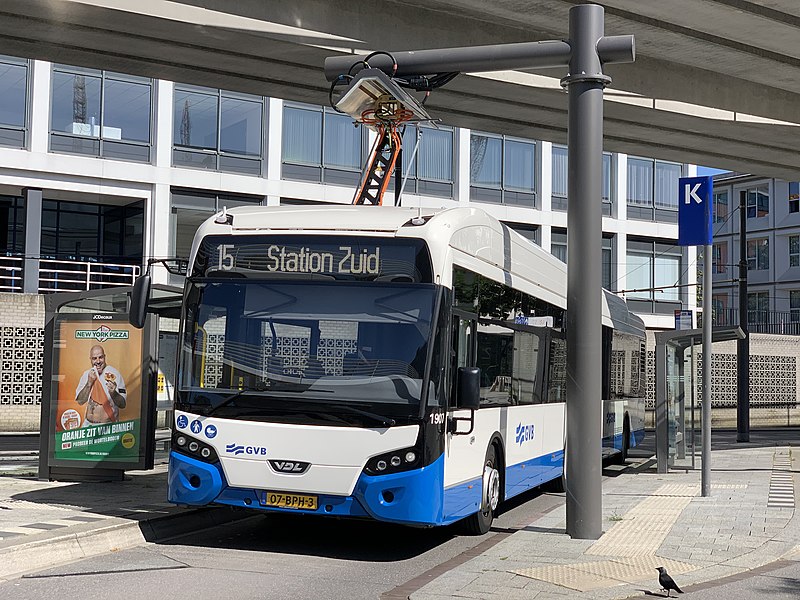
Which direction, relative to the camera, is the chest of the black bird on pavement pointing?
to the viewer's left

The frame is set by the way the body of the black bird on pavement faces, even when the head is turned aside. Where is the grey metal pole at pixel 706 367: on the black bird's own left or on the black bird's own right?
on the black bird's own right

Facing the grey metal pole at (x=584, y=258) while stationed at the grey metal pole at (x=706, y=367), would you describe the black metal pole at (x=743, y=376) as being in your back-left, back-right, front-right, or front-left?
back-right

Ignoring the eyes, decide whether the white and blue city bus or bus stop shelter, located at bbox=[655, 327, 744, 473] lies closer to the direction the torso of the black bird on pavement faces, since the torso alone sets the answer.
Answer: the white and blue city bus

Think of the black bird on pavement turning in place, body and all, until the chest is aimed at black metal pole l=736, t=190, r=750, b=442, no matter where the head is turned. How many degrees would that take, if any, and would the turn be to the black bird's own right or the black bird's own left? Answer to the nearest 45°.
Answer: approximately 90° to the black bird's own right
